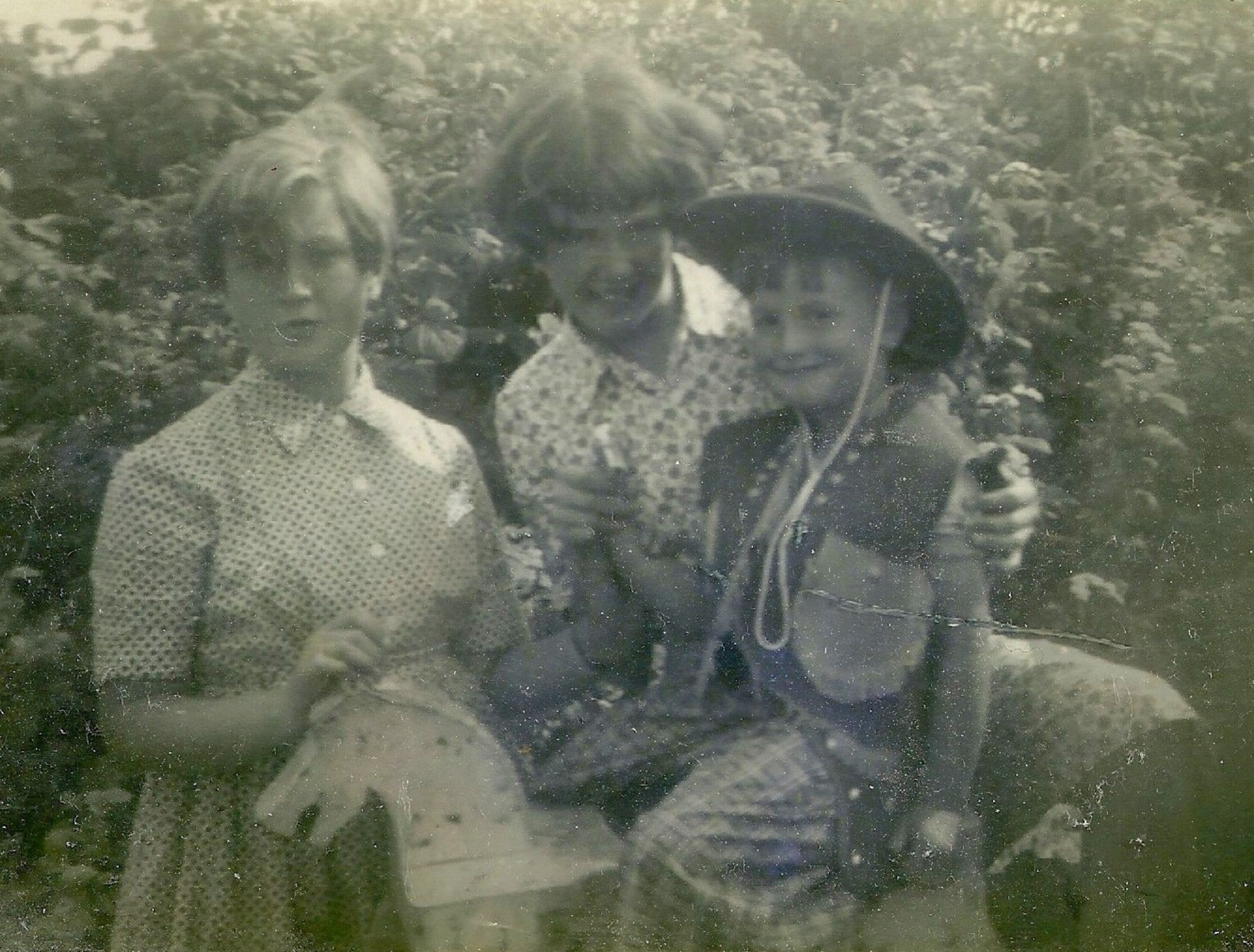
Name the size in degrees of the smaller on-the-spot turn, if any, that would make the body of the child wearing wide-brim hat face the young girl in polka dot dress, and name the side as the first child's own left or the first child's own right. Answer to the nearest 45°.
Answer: approximately 45° to the first child's own right

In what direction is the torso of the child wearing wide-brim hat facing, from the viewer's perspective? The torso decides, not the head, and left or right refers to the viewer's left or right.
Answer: facing the viewer and to the left of the viewer

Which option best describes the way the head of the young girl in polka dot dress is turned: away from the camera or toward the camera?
toward the camera
